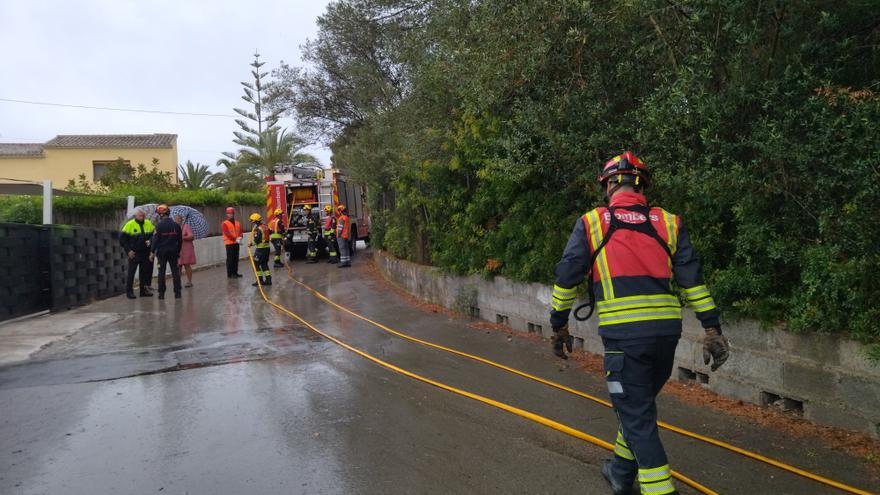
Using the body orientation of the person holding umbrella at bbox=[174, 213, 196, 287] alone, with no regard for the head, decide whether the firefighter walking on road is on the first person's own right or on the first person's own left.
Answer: on the first person's own left

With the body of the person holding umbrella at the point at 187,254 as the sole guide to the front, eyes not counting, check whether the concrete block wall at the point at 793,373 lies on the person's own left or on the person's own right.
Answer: on the person's own left

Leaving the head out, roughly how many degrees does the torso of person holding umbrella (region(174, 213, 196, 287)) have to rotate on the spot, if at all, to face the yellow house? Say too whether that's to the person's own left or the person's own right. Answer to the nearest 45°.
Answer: approximately 90° to the person's own right

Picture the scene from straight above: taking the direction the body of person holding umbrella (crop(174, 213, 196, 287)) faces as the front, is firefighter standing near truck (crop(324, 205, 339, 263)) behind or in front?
behind

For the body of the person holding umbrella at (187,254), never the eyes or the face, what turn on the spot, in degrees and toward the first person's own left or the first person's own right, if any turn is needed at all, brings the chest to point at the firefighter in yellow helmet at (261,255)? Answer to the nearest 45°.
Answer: approximately 135° to the first person's own left

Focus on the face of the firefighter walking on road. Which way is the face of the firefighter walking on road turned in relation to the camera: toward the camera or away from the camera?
away from the camera
